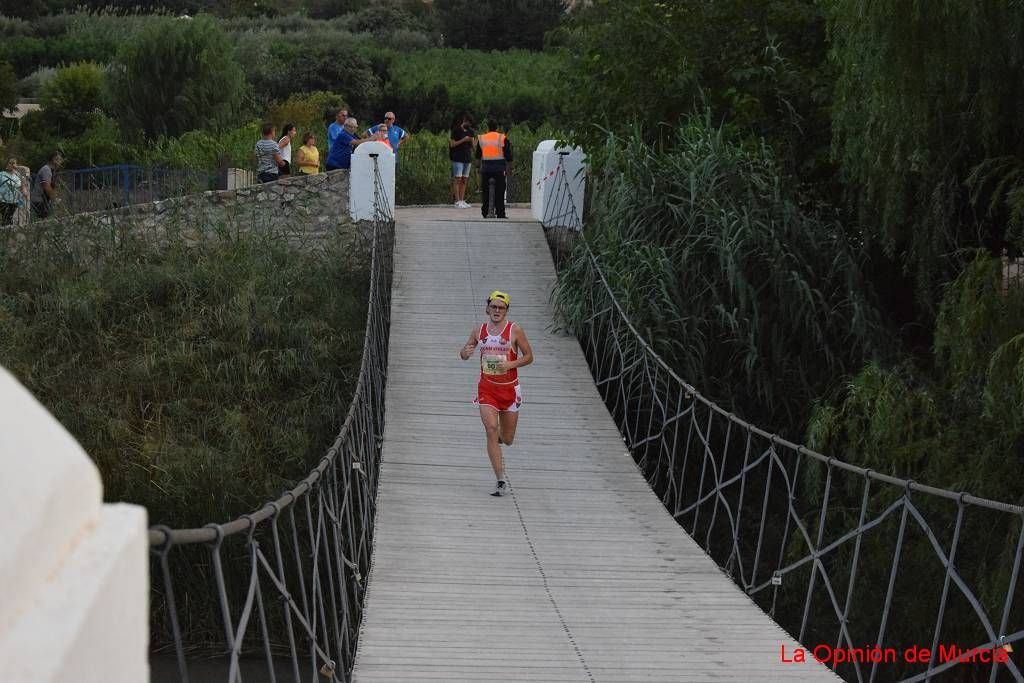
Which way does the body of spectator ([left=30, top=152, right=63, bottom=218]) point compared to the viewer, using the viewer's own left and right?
facing to the right of the viewer

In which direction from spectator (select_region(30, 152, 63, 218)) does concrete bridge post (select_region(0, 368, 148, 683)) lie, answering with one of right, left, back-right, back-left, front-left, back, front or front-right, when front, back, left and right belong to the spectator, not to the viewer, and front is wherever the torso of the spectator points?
right

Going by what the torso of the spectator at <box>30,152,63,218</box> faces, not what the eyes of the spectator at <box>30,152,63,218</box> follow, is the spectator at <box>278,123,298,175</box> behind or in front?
in front

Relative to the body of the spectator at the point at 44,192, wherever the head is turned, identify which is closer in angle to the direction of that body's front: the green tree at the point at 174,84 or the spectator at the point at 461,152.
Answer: the spectator

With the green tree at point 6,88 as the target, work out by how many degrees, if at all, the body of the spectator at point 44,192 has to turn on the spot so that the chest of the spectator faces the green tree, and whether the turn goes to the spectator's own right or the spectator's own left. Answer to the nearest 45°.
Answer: approximately 90° to the spectator's own left

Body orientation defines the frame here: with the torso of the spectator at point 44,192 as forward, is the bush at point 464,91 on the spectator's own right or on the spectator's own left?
on the spectator's own left

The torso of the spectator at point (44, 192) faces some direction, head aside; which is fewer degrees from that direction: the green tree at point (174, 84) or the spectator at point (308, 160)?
the spectator
